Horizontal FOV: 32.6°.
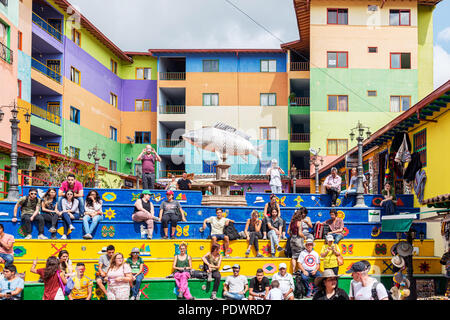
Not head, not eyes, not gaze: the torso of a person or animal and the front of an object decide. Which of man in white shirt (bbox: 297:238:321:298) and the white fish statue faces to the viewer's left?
the white fish statue

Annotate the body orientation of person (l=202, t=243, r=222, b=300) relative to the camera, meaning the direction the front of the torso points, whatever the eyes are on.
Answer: toward the camera

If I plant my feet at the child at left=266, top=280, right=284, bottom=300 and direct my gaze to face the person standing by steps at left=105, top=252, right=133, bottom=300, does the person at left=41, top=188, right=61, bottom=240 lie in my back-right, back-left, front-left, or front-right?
front-right

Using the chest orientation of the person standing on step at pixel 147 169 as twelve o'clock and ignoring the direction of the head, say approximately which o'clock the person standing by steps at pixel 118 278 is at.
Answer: the person standing by steps at pixel 118 278 is roughly at 12 o'clock from the person standing on step at pixel 147 169.

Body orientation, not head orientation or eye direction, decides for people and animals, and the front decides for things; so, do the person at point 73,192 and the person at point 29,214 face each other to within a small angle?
no

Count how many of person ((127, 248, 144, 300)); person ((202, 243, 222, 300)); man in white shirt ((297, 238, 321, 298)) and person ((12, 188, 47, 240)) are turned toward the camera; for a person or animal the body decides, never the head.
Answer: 4

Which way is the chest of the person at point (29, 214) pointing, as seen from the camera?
toward the camera

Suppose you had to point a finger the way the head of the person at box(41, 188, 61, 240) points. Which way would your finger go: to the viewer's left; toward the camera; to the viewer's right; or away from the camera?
toward the camera

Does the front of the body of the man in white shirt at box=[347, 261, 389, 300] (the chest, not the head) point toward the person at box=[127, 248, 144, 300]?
no

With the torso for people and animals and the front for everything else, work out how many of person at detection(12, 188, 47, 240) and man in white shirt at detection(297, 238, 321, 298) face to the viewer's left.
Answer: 0

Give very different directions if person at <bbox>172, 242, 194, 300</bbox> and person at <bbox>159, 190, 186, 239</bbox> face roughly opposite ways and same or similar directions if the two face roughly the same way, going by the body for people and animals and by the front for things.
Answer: same or similar directions

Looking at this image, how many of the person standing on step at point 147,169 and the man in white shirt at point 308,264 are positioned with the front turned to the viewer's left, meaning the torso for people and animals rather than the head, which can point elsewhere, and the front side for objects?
0

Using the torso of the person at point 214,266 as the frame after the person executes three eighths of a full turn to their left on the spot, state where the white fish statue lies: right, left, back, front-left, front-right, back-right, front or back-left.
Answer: front-left

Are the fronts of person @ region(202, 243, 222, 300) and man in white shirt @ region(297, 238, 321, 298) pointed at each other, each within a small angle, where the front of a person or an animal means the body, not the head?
no

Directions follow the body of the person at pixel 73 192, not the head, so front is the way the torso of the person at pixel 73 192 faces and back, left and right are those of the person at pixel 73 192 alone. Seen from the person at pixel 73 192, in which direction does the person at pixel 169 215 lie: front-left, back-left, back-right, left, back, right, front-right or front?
left

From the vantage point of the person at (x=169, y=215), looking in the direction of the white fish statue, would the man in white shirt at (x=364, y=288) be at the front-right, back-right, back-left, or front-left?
back-right

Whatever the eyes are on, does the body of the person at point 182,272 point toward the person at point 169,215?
no
